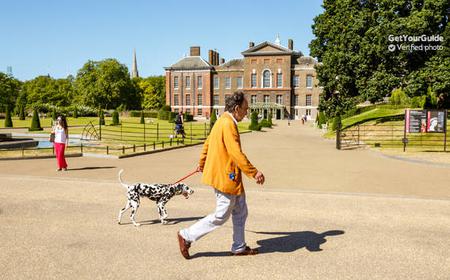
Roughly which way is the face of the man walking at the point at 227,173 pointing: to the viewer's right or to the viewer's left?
to the viewer's right

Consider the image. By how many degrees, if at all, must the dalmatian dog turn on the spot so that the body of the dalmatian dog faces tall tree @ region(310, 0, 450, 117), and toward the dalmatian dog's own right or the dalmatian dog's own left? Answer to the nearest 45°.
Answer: approximately 45° to the dalmatian dog's own left

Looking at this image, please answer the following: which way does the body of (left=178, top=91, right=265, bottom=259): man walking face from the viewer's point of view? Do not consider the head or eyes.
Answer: to the viewer's right

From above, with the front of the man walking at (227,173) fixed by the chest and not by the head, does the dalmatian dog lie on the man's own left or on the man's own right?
on the man's own left

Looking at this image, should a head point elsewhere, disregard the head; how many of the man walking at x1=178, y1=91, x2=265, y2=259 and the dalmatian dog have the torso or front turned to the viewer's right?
2

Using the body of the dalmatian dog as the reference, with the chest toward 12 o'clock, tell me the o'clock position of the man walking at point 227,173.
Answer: The man walking is roughly at 2 o'clock from the dalmatian dog.

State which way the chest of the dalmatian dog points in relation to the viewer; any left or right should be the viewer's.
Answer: facing to the right of the viewer

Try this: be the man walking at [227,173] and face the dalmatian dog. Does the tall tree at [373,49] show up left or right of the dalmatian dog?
right

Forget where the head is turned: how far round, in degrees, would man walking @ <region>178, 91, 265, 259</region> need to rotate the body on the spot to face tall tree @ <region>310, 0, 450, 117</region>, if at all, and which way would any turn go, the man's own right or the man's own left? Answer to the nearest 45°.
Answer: approximately 45° to the man's own left
